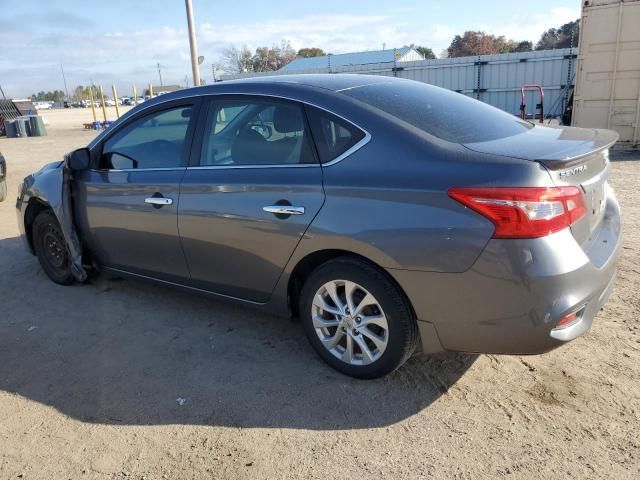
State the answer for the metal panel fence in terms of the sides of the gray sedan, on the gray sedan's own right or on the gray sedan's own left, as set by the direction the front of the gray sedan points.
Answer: on the gray sedan's own right

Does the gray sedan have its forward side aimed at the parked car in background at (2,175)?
yes

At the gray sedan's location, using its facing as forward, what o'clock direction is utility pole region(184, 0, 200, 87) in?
The utility pole is roughly at 1 o'clock from the gray sedan.

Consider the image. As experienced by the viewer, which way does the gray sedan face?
facing away from the viewer and to the left of the viewer

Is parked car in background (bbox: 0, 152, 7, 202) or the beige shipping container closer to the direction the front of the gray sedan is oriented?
the parked car in background

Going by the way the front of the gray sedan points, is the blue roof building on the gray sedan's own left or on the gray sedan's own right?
on the gray sedan's own right

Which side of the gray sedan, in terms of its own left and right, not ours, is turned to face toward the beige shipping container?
right
